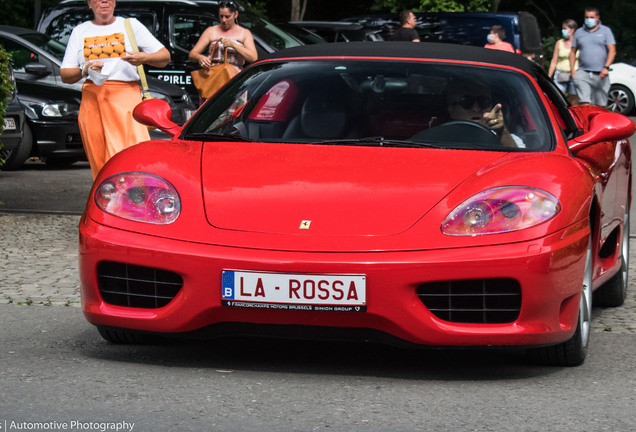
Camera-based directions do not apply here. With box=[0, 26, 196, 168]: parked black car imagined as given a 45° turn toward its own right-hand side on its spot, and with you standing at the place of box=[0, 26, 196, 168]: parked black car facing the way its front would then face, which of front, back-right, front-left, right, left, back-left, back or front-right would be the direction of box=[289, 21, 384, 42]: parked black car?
back-left

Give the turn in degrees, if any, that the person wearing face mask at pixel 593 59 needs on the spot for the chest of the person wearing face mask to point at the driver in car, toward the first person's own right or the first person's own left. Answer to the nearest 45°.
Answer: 0° — they already face them

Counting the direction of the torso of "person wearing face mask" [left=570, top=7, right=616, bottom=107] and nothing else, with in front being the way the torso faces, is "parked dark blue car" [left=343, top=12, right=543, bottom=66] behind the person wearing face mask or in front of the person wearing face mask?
behind

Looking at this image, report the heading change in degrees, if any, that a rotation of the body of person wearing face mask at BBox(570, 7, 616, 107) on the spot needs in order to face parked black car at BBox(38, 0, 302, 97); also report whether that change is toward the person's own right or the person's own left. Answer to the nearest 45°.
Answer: approximately 45° to the person's own right

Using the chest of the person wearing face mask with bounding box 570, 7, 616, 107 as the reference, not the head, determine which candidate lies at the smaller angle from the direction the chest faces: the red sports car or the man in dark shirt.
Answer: the red sports car

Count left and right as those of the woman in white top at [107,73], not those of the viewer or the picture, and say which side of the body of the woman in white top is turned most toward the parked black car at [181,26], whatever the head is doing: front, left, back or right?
back
